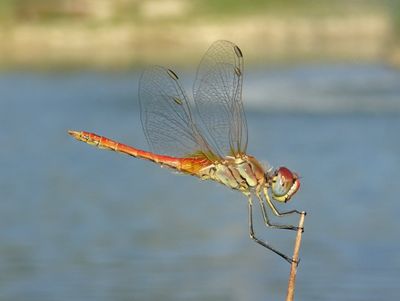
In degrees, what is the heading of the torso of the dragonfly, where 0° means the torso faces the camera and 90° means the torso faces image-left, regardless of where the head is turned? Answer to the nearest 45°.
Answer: approximately 270°
